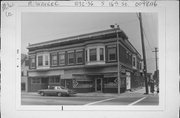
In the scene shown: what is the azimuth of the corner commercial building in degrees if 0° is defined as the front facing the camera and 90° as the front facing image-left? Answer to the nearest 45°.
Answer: approximately 45°
